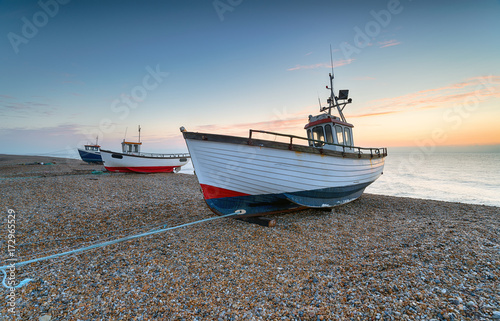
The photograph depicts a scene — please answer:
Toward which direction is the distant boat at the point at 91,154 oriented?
to the viewer's left

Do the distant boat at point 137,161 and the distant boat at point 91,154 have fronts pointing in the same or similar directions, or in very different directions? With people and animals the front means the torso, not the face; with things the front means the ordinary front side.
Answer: same or similar directions
